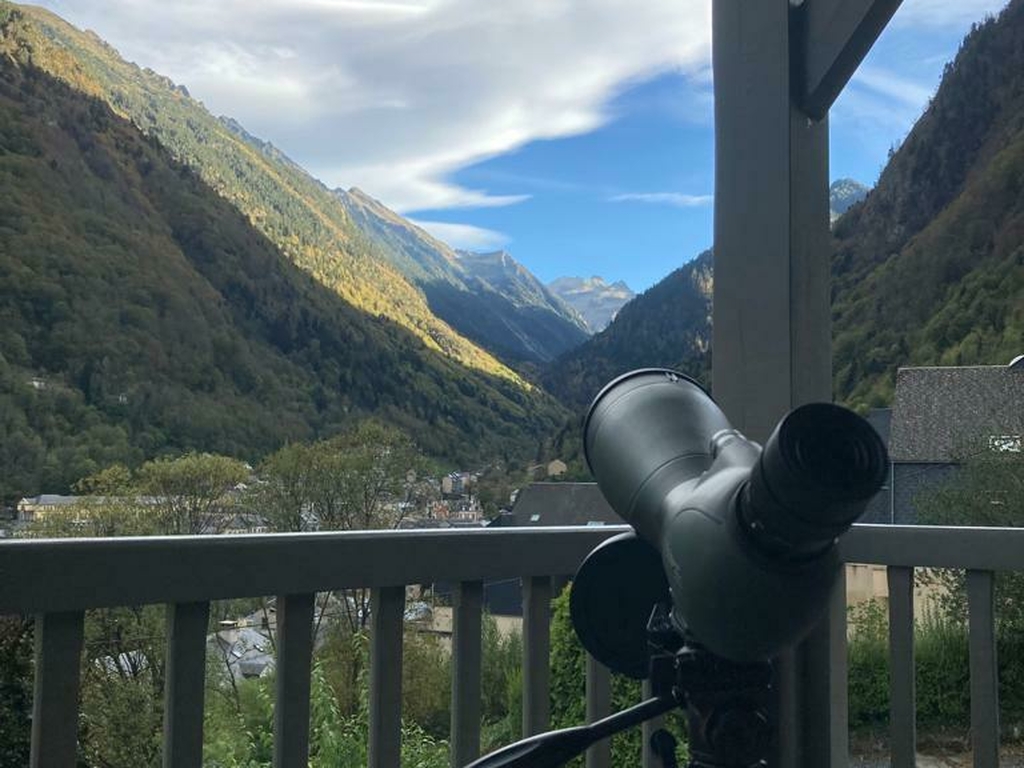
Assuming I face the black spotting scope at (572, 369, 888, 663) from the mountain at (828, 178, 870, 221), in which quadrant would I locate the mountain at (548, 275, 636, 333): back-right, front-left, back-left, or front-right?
back-right

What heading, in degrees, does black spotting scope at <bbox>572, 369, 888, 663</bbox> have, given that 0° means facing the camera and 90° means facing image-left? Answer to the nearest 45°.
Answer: approximately 135°

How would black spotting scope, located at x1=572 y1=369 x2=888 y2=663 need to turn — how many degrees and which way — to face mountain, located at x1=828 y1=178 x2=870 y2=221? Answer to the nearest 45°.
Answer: approximately 45° to its right

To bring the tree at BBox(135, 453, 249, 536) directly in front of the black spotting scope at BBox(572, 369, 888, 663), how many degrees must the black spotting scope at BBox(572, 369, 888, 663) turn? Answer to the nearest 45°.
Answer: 0° — it already faces it

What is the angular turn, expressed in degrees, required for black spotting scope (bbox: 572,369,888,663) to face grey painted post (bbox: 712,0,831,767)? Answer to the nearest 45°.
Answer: approximately 45° to its right

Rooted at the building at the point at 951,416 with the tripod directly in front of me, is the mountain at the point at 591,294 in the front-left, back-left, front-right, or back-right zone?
back-right

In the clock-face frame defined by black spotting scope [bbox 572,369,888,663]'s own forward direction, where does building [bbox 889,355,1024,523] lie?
The building is roughly at 2 o'clock from the black spotting scope.
